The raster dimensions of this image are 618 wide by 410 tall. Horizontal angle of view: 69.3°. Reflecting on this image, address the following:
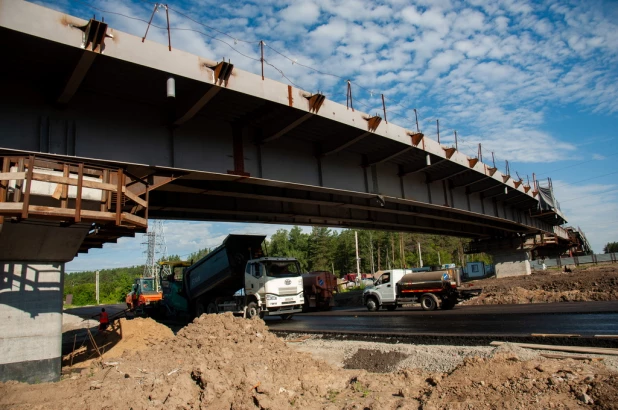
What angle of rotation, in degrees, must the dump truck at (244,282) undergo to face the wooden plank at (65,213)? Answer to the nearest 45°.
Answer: approximately 45° to its right

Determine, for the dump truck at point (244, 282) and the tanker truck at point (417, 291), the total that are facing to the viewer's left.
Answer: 1

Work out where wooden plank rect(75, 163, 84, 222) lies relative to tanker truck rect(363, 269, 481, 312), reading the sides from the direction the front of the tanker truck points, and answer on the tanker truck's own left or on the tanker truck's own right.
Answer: on the tanker truck's own left

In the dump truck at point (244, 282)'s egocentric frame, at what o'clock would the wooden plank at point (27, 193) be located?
The wooden plank is roughly at 2 o'clock from the dump truck.

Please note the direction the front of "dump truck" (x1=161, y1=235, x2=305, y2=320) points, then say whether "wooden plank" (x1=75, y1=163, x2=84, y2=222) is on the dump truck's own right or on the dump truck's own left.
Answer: on the dump truck's own right

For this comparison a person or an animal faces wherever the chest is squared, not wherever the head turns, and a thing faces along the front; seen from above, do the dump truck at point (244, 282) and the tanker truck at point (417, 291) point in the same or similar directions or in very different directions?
very different directions

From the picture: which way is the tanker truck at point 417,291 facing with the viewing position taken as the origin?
facing to the left of the viewer

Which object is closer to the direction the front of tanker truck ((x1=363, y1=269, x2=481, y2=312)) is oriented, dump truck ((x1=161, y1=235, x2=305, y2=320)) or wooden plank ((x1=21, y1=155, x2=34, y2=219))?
the dump truck

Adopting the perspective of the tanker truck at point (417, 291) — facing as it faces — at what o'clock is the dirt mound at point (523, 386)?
The dirt mound is roughly at 9 o'clock from the tanker truck.

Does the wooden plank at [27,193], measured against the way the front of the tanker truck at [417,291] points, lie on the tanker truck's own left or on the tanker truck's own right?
on the tanker truck's own left
